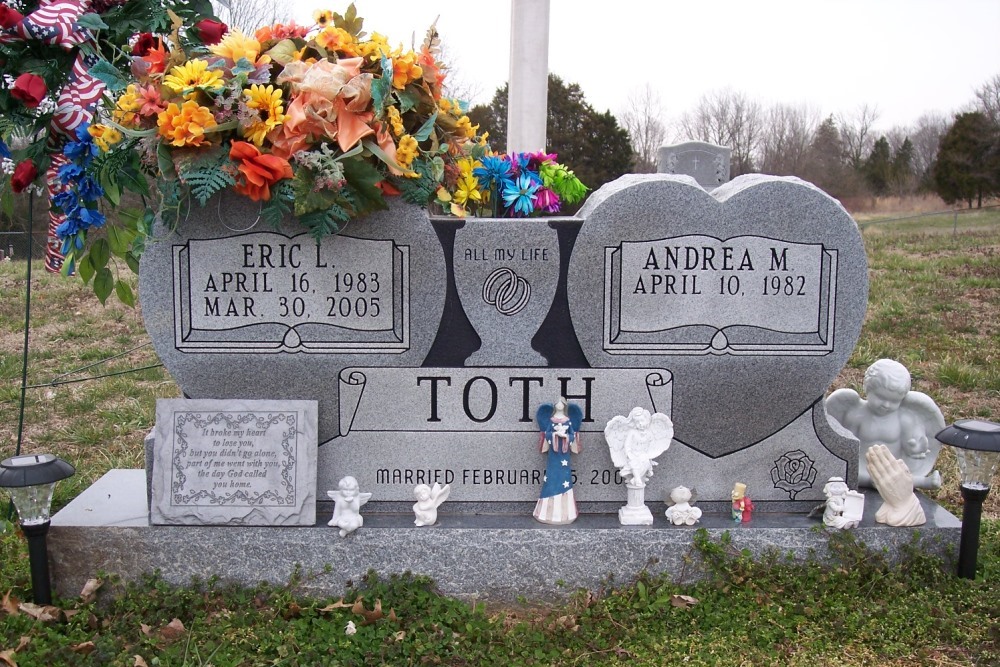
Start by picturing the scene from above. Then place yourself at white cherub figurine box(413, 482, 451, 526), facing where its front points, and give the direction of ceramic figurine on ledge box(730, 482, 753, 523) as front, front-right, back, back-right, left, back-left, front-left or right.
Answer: back-left

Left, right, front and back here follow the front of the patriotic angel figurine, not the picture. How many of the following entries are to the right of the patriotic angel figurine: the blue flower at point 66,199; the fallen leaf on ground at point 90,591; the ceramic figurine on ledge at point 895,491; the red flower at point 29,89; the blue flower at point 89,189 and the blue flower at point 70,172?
5

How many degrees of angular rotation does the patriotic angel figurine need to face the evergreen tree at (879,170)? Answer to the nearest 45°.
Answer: approximately 180°

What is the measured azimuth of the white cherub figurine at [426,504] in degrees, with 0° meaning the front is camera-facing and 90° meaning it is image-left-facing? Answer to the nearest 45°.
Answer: approximately 45°

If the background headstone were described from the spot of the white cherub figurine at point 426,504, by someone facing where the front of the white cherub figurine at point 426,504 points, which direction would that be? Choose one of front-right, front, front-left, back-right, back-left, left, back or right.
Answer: back
